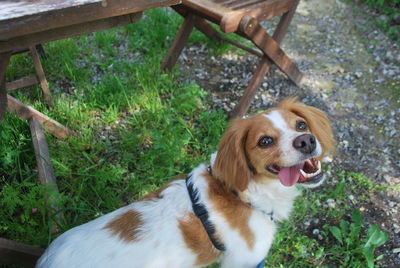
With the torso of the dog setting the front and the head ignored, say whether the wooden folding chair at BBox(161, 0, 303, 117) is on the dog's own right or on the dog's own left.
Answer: on the dog's own left

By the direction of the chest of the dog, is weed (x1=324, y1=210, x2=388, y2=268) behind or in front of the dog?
in front

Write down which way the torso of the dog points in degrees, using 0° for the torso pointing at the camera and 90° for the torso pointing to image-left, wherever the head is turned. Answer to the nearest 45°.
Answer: approximately 270°
